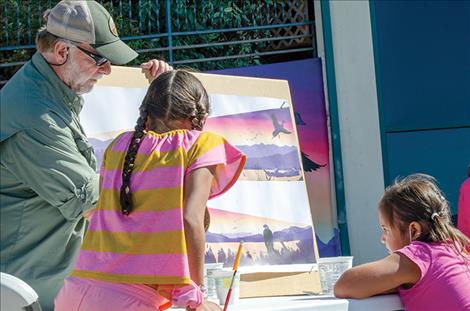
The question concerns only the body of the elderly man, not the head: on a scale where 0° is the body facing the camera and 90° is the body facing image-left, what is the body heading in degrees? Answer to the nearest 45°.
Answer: approximately 270°

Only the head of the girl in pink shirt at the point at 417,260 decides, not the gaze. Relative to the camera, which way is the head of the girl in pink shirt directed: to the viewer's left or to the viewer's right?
to the viewer's left

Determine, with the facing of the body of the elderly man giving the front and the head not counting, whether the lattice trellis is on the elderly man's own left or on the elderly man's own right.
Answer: on the elderly man's own left

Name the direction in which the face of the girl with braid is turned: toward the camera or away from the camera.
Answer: away from the camera
